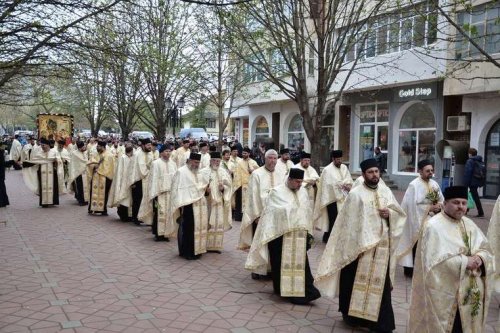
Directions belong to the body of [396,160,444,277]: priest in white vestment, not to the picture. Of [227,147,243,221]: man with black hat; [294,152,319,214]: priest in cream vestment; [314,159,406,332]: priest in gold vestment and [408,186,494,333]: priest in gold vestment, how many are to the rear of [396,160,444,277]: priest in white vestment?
2

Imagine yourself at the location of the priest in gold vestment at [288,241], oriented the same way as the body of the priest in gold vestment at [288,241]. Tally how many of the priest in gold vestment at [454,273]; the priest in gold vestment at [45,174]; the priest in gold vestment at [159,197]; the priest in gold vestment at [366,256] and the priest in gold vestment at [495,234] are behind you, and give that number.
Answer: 2

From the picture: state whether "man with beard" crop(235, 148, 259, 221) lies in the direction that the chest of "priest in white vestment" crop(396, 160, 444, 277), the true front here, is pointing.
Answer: no

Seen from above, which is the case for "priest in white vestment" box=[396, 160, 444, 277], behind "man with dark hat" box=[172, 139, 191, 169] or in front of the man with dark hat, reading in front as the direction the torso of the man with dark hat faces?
in front

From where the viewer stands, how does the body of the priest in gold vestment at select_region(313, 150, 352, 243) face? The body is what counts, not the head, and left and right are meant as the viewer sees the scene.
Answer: facing the viewer and to the right of the viewer

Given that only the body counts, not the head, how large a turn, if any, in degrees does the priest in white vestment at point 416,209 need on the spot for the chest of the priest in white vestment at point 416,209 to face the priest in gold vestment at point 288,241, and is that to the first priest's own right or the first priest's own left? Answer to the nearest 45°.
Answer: approximately 90° to the first priest's own right

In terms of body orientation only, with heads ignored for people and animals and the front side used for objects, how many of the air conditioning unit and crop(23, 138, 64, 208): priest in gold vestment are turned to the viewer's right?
0

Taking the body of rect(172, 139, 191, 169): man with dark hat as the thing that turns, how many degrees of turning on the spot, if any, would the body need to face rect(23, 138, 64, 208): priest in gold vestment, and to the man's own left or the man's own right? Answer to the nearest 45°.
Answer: approximately 135° to the man's own right

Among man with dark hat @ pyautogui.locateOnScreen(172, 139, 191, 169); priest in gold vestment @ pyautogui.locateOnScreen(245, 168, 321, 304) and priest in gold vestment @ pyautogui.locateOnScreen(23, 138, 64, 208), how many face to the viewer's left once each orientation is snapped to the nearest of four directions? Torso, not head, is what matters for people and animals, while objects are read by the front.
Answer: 0

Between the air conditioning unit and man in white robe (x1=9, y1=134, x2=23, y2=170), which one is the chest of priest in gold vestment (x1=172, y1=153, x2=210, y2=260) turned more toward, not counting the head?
the air conditioning unit

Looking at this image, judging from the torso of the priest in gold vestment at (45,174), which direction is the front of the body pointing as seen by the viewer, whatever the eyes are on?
toward the camera

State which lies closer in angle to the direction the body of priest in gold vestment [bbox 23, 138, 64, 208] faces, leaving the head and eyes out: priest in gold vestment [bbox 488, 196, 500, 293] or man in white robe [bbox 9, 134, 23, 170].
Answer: the priest in gold vestment

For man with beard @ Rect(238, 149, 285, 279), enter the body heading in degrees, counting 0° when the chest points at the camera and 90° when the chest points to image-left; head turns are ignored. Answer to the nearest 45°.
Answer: approximately 315°

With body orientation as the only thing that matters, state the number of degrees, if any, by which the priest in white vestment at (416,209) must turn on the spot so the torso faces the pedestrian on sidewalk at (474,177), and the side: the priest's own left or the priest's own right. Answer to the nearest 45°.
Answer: approximately 135° to the priest's own left

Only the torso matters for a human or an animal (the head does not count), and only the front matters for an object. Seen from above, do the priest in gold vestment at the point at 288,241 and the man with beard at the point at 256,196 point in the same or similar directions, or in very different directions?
same or similar directions
